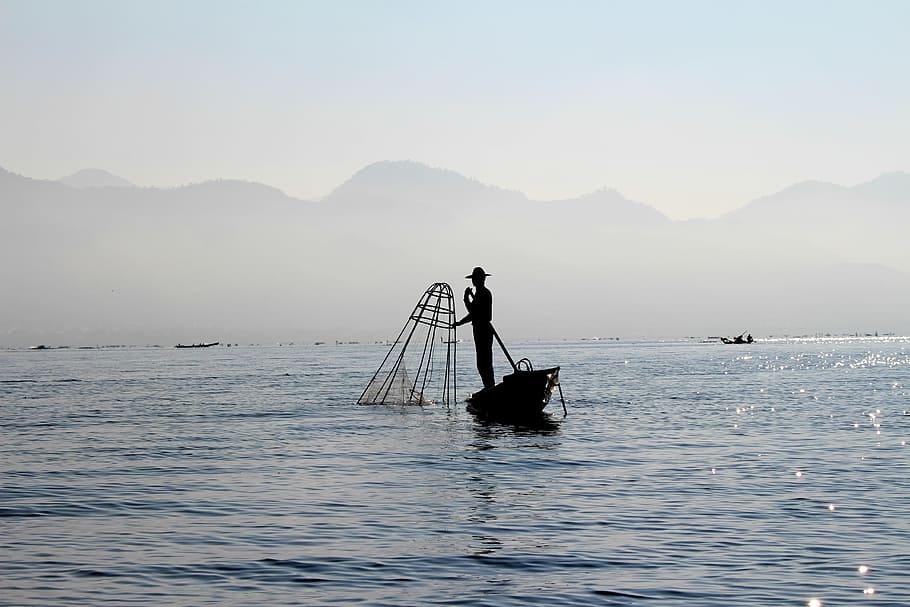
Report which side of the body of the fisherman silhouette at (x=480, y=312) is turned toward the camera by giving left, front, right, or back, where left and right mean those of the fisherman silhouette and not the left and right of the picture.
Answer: left
